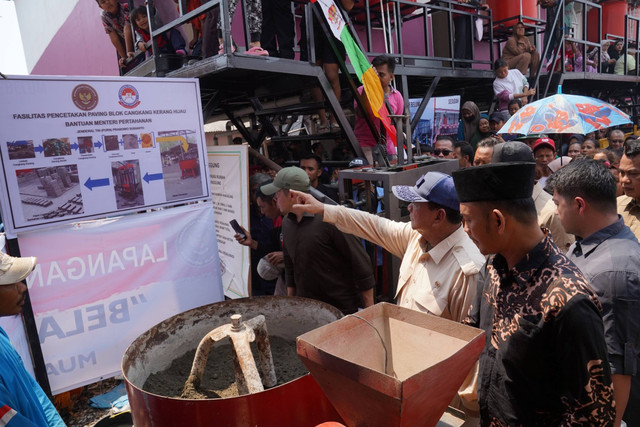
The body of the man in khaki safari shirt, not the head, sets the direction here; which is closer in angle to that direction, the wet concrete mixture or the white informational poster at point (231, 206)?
the wet concrete mixture

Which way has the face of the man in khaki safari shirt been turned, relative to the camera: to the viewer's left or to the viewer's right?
to the viewer's left

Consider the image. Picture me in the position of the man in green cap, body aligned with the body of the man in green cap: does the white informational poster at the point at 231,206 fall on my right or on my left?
on my right

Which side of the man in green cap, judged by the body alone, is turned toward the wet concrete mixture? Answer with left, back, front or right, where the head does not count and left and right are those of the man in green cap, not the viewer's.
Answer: front

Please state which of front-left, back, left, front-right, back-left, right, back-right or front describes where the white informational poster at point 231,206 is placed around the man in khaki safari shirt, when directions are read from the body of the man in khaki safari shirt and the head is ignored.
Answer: right

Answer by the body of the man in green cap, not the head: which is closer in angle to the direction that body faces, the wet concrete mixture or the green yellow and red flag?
the wet concrete mixture

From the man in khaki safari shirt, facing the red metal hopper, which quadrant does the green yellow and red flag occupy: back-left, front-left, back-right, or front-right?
back-right

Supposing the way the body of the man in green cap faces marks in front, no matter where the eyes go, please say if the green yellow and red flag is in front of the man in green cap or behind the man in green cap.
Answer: behind

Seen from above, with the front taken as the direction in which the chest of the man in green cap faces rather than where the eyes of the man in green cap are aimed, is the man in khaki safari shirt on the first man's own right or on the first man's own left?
on the first man's own left

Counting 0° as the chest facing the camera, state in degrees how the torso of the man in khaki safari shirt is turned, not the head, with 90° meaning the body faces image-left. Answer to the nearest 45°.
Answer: approximately 45°

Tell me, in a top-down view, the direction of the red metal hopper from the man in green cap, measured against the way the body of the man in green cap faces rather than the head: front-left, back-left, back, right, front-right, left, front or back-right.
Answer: front-left

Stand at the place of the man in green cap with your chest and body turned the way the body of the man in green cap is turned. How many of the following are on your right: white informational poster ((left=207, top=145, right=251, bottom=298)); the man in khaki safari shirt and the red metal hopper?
1
